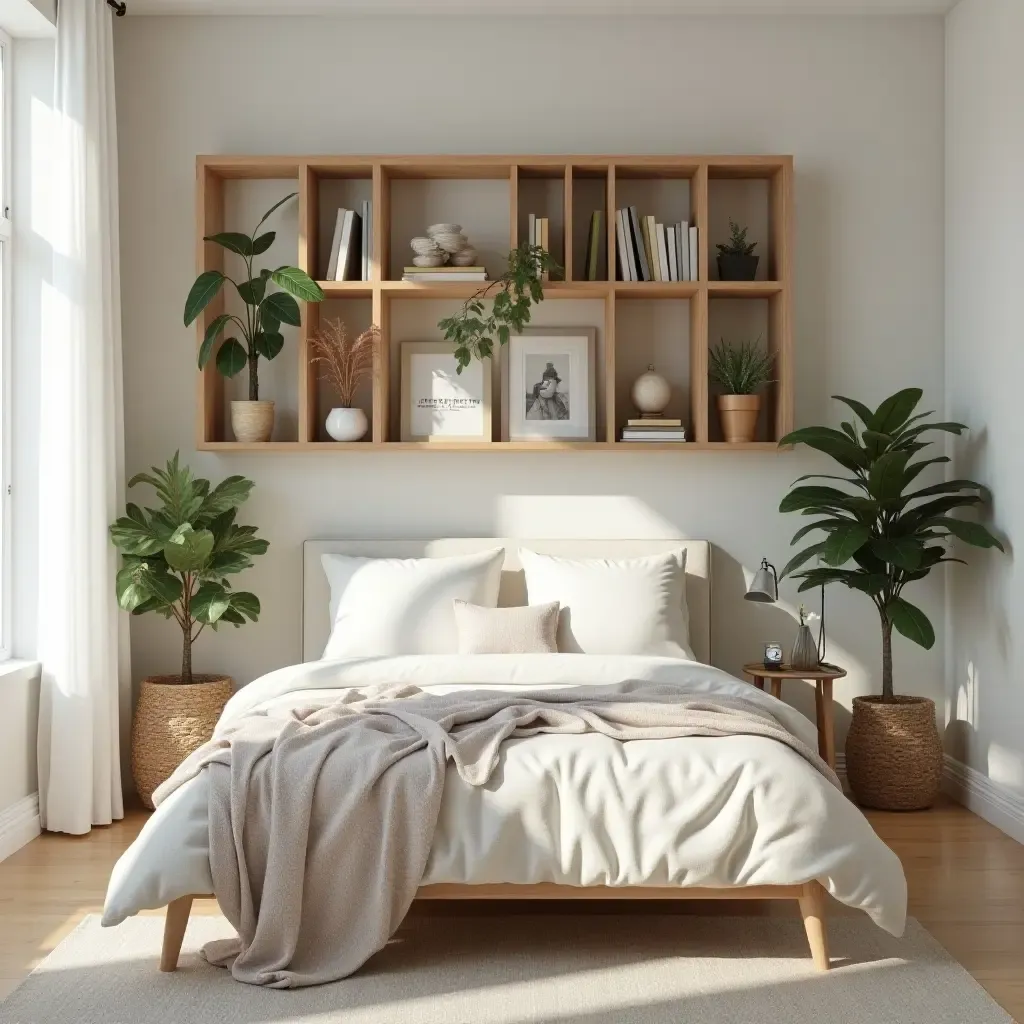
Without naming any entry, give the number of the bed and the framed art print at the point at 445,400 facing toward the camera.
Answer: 2

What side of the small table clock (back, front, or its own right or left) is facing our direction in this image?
front

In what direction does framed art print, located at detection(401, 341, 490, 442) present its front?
toward the camera

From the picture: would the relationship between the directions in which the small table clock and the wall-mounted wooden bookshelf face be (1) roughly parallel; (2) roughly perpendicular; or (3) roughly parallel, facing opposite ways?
roughly parallel

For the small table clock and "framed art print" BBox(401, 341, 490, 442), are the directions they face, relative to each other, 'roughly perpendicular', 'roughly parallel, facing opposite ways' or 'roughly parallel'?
roughly parallel

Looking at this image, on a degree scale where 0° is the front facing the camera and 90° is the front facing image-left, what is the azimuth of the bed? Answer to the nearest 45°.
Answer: approximately 0°

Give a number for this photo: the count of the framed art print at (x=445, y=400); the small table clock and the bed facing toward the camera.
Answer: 3
